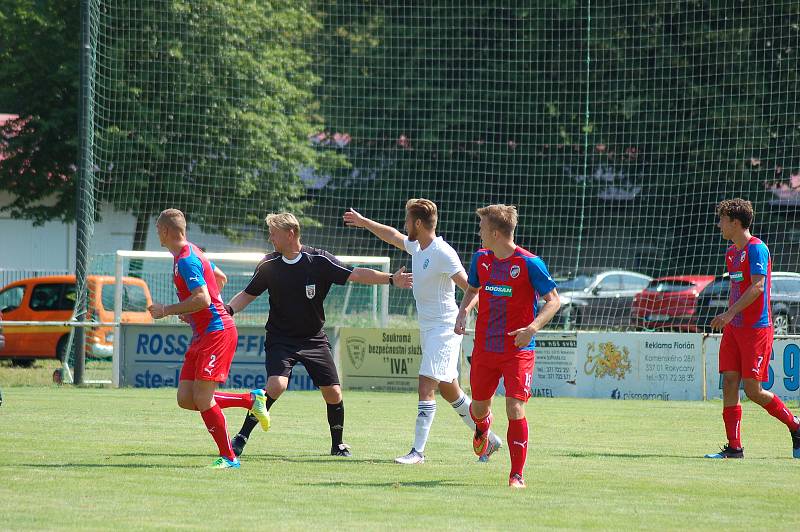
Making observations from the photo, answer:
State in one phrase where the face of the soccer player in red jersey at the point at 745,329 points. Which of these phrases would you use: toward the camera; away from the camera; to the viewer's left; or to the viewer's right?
to the viewer's left

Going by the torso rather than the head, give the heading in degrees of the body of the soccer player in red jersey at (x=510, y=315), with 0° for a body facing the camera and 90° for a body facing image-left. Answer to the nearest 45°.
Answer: approximately 45°

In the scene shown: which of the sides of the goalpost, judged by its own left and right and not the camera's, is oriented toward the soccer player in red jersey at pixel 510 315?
front

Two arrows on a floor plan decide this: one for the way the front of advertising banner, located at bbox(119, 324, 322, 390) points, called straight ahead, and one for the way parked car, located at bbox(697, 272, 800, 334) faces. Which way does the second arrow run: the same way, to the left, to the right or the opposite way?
to the right

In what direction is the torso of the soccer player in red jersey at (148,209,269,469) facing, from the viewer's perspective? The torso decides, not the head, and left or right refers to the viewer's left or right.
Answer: facing to the left of the viewer

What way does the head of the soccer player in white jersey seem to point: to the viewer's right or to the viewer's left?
to the viewer's left

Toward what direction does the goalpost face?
toward the camera

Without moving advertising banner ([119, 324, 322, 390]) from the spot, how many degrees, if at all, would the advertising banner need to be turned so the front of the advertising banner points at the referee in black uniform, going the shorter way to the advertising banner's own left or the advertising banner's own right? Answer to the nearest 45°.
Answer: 0° — it already faces them

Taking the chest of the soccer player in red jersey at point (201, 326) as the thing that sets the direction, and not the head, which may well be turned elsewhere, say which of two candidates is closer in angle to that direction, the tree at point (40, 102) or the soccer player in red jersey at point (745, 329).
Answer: the tree

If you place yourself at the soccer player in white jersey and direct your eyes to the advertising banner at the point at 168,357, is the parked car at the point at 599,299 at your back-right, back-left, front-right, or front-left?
front-right

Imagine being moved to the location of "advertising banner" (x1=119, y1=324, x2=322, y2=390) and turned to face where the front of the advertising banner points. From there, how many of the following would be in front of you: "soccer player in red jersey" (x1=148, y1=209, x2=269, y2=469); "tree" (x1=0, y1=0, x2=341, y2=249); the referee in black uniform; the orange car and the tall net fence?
2

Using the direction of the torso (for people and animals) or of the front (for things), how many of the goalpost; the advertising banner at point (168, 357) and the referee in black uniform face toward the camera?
3

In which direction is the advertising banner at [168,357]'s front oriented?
toward the camera

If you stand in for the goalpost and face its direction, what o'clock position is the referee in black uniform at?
The referee in black uniform is roughly at 12 o'clock from the goalpost.
